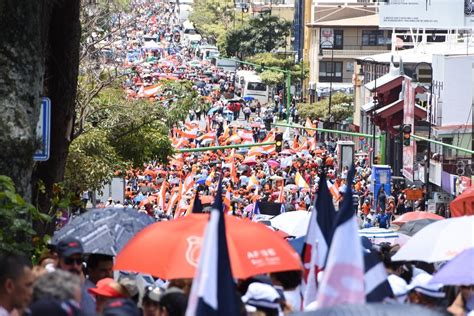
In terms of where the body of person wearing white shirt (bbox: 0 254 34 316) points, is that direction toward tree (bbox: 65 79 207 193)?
no

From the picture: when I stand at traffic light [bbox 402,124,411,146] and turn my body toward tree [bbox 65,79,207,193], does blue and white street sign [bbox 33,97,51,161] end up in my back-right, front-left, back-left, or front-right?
front-left

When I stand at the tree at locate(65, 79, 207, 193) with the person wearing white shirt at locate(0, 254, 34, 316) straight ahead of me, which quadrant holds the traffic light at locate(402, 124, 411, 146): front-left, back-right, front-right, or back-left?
back-left

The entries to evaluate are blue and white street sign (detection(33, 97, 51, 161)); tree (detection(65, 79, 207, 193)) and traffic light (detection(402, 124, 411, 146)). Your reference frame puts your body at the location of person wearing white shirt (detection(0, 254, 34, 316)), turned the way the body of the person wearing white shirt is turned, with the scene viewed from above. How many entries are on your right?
0

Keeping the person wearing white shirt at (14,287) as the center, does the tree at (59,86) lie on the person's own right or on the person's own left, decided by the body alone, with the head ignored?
on the person's own left

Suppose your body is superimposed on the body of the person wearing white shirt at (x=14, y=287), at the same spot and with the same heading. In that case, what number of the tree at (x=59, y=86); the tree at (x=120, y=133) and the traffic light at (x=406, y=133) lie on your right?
0

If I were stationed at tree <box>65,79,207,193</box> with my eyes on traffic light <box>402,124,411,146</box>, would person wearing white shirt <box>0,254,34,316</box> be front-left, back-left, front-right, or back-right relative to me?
back-right

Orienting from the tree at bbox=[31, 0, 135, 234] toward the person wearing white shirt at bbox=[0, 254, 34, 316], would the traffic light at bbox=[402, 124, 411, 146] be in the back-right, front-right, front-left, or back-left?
back-left

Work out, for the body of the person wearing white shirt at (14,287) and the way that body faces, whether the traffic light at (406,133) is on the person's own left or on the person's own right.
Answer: on the person's own left

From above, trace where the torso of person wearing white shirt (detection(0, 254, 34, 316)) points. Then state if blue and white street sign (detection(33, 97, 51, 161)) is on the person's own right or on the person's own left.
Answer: on the person's own left
